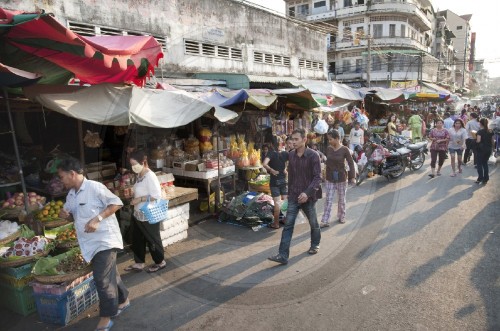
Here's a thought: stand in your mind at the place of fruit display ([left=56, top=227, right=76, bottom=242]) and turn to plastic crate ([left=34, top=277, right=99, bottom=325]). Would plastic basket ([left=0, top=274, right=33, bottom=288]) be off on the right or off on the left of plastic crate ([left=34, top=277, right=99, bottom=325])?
right

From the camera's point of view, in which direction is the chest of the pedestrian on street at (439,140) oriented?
toward the camera

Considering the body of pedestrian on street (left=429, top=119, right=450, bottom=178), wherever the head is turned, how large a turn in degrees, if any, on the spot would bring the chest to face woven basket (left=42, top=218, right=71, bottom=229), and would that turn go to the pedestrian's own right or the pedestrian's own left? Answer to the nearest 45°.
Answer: approximately 45° to the pedestrian's own right

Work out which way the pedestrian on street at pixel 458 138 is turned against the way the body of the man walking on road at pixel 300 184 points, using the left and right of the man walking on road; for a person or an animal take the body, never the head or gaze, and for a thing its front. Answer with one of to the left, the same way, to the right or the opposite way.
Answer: the same way

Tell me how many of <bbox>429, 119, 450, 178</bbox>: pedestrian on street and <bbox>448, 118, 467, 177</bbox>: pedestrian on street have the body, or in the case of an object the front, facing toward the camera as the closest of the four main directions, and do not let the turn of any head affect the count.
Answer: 2

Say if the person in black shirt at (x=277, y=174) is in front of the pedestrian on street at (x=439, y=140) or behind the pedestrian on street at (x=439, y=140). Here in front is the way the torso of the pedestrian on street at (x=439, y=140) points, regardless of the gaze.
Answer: in front

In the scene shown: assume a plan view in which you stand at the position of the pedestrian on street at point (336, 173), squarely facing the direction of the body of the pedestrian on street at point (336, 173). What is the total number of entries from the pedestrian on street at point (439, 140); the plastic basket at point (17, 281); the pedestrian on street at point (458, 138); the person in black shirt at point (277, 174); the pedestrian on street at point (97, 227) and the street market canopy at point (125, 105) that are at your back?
2

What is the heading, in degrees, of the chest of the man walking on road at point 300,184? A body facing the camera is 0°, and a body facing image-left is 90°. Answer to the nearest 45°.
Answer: approximately 45°

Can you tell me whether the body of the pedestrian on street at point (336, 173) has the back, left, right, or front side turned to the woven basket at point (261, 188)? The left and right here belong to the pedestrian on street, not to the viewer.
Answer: right

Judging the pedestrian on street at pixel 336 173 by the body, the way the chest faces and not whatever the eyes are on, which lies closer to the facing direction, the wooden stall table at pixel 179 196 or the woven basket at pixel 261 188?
the wooden stall table

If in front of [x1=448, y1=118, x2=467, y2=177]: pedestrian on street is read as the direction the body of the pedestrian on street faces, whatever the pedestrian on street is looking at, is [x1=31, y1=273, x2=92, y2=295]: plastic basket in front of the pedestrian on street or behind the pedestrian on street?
in front

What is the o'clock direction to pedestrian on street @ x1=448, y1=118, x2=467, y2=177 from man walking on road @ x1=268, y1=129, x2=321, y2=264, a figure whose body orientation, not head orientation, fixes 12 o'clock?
The pedestrian on street is roughly at 6 o'clock from the man walking on road.

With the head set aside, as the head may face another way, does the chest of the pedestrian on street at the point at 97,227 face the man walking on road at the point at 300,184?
no
